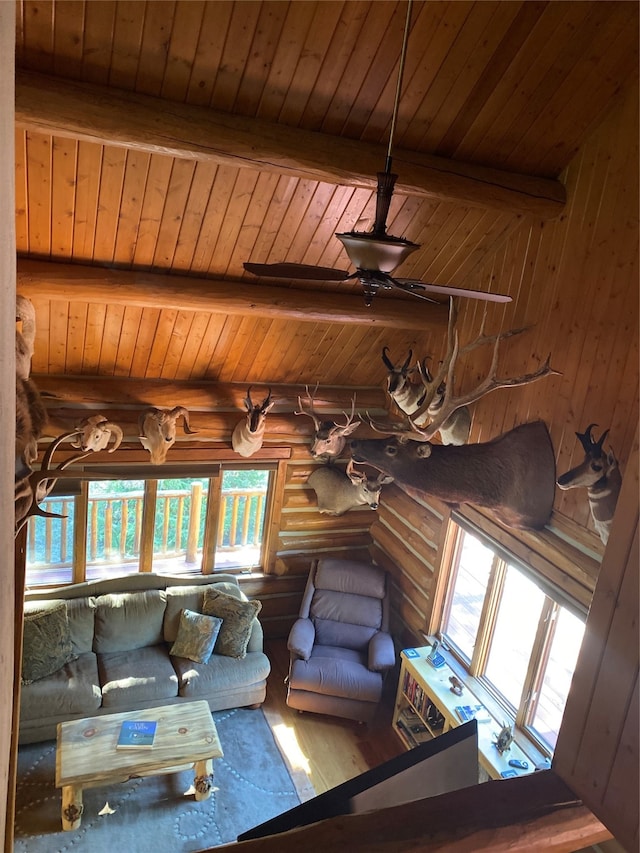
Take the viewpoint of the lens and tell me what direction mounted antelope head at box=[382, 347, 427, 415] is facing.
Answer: facing the viewer and to the left of the viewer

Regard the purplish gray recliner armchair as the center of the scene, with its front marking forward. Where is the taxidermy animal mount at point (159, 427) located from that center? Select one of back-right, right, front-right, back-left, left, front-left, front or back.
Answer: right

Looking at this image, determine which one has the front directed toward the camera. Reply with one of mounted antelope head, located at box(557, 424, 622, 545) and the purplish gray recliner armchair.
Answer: the purplish gray recliner armchair

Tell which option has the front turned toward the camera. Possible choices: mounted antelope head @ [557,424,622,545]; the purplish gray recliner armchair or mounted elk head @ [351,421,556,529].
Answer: the purplish gray recliner armchair

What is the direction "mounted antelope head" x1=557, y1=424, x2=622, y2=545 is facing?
to the viewer's left

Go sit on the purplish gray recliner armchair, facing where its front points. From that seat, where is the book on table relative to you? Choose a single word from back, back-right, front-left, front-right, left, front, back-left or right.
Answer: front-right

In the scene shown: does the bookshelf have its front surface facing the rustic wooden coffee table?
yes

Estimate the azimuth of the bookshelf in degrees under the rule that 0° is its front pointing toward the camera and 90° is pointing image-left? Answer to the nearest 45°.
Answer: approximately 45°

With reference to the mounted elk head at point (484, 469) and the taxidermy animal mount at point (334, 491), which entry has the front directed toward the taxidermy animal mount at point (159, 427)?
the mounted elk head

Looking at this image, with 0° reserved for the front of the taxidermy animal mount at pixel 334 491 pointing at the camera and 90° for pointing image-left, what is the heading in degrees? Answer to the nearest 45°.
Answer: approximately 315°

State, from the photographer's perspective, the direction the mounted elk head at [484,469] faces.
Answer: facing to the left of the viewer

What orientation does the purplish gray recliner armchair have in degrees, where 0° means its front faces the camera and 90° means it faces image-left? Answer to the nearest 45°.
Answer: approximately 0°

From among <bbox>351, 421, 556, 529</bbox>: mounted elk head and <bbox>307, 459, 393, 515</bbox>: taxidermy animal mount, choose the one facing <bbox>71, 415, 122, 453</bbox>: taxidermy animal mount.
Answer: the mounted elk head

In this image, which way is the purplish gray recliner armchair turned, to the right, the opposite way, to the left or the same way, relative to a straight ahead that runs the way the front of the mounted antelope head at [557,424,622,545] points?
to the left

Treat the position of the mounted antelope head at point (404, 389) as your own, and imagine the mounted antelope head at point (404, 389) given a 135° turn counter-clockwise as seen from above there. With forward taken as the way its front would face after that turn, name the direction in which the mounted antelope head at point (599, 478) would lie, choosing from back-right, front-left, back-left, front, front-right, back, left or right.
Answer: front-right

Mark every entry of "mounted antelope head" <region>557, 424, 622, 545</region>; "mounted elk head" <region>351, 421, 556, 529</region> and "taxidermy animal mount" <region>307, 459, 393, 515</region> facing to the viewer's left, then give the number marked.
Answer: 2

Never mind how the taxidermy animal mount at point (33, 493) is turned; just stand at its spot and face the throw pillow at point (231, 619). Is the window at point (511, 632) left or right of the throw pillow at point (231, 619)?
right
